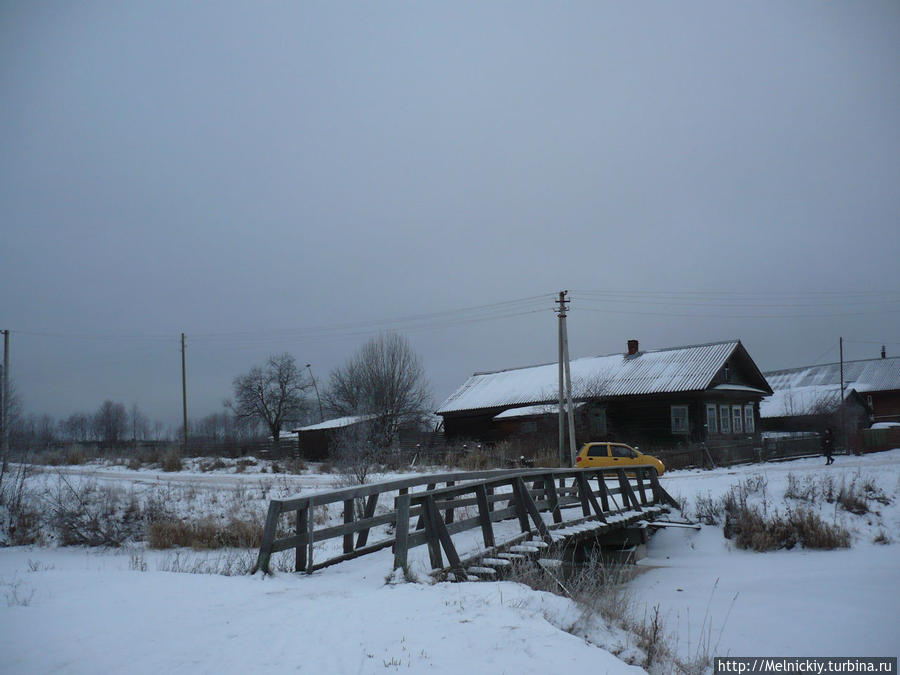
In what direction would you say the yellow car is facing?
to the viewer's right

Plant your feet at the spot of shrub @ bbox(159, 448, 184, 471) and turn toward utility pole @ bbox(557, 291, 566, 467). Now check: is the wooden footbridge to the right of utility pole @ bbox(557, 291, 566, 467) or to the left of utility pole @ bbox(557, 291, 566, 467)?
right

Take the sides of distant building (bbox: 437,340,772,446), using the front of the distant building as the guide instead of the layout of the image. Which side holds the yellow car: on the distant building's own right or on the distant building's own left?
on the distant building's own right

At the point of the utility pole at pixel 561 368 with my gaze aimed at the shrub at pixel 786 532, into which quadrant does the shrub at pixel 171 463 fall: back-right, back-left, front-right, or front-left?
back-right

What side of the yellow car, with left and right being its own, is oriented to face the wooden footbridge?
right

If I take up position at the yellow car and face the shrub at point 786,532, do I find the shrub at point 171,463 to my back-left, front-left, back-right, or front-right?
back-right

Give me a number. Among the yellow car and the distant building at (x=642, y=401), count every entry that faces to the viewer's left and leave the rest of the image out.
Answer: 0

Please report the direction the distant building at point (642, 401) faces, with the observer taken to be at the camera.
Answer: facing the viewer and to the right of the viewer

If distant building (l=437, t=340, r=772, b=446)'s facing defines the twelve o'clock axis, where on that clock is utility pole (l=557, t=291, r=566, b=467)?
The utility pole is roughly at 2 o'clock from the distant building.
